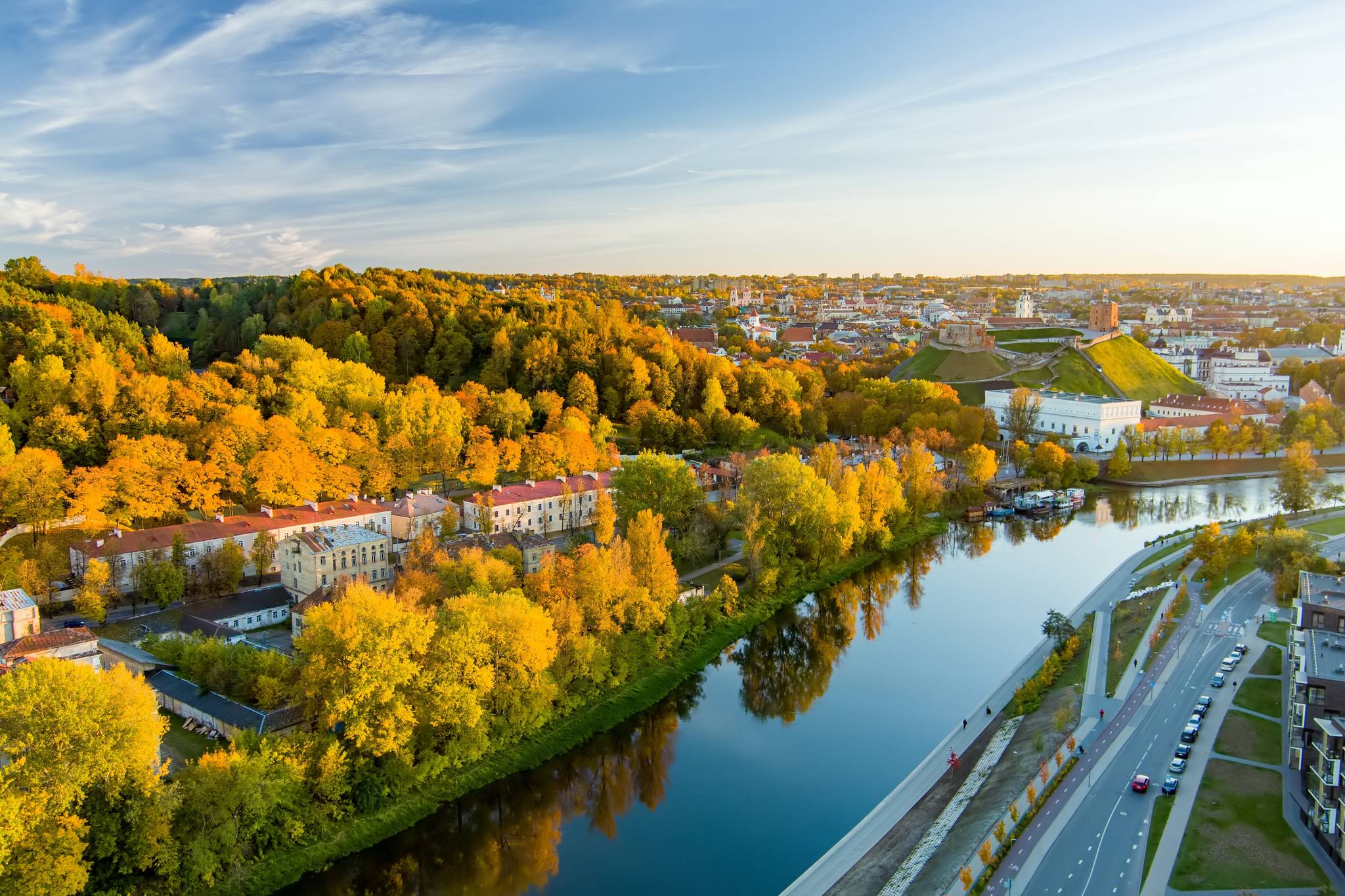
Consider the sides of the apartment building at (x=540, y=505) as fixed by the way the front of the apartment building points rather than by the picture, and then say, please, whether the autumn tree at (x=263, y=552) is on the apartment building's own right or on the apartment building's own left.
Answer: on the apartment building's own right

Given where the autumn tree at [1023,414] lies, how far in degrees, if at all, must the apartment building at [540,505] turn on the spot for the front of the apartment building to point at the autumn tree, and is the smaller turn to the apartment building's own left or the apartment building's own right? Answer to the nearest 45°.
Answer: approximately 90° to the apartment building's own left

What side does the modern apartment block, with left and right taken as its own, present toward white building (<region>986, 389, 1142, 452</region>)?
right

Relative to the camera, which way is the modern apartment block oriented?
to the viewer's left

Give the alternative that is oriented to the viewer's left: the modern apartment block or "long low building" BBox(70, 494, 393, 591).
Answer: the modern apartment block

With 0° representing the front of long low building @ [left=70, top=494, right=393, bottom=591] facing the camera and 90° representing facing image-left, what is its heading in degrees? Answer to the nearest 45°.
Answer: approximately 315°

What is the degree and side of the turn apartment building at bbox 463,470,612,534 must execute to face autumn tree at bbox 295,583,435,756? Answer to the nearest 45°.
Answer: approximately 45° to its right

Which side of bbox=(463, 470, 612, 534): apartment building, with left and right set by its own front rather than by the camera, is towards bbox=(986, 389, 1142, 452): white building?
left

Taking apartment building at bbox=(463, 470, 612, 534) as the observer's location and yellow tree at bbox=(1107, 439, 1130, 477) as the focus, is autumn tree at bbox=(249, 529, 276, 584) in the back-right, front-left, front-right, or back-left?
back-right
